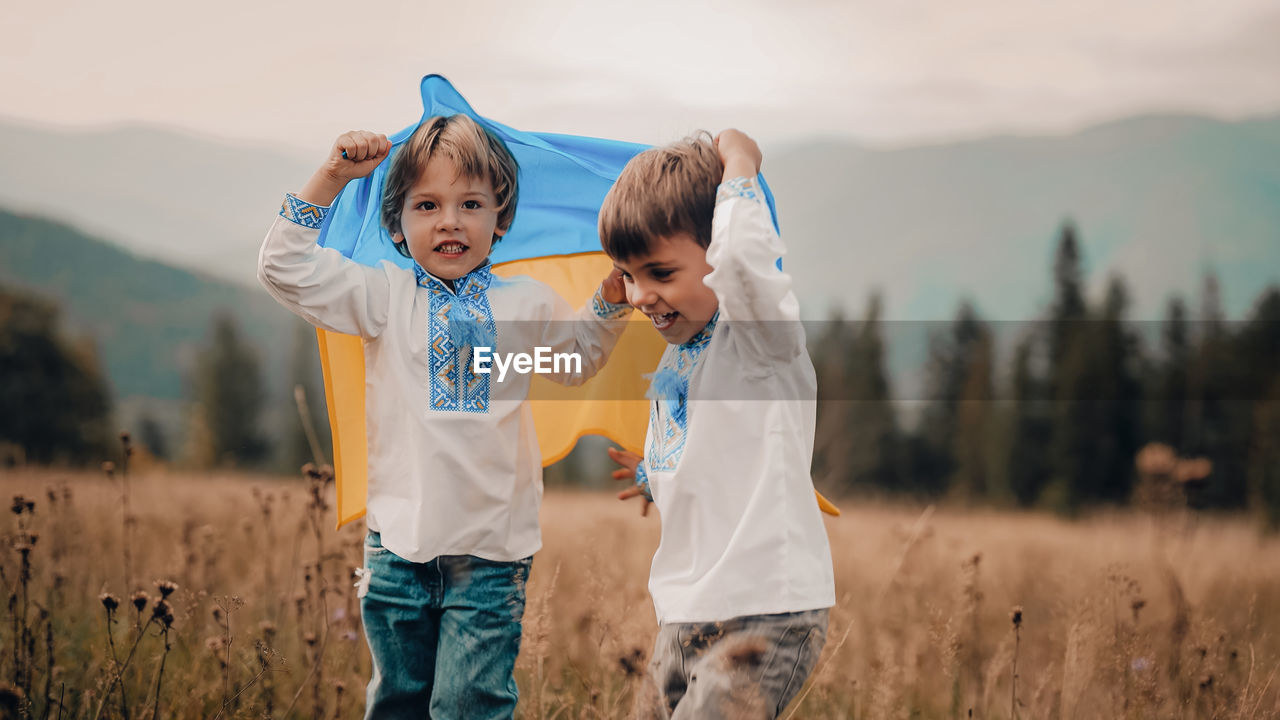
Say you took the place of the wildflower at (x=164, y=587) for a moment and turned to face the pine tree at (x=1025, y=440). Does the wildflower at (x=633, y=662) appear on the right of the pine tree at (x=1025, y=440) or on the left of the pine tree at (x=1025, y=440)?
right

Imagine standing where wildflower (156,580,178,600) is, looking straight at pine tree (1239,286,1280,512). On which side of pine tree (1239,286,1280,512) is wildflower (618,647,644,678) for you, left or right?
right

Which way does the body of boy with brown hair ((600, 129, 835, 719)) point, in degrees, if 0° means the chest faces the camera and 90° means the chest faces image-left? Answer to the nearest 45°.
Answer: approximately 45°

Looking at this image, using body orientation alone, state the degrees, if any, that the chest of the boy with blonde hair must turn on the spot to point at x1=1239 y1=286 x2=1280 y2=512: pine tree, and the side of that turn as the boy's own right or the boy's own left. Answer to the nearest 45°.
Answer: approximately 135° to the boy's own left

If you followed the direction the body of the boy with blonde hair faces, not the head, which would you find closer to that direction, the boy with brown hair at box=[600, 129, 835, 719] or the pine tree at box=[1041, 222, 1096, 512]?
the boy with brown hair

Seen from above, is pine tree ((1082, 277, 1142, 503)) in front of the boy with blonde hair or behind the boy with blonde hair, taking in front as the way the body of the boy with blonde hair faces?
behind

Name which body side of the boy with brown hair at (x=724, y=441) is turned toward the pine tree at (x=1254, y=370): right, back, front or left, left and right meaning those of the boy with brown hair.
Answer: back

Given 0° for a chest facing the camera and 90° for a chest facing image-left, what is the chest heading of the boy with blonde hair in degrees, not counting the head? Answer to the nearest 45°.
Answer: approximately 0°
